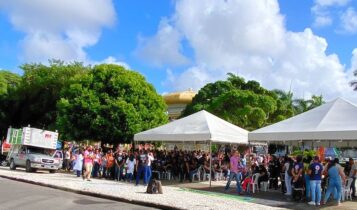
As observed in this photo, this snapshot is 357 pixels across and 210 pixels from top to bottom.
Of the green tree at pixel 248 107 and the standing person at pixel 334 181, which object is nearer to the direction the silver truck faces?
the standing person

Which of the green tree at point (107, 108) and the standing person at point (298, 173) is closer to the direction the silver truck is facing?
the standing person

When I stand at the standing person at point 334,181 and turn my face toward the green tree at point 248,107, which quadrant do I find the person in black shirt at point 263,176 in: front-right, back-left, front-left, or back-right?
front-left

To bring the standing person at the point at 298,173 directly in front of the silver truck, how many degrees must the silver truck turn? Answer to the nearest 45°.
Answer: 0° — it already faces them

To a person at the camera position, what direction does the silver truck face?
facing the viewer and to the right of the viewer

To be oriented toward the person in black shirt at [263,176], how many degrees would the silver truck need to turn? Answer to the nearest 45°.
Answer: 0° — it already faces them
